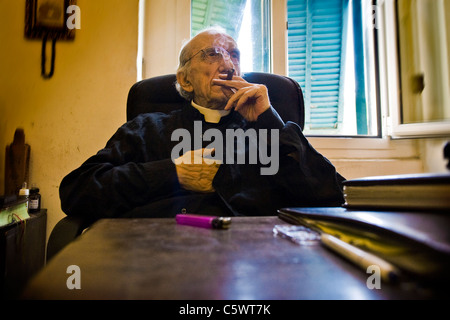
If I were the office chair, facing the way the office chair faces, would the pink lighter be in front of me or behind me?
in front

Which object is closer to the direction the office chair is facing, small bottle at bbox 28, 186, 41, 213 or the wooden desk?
the wooden desk

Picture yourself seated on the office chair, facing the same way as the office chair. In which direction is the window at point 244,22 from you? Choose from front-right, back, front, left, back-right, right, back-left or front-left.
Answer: back

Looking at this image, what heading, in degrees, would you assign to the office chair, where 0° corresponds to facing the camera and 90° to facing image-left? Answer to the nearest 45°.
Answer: approximately 0°

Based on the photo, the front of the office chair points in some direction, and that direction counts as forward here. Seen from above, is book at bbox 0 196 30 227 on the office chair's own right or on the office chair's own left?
on the office chair's own right

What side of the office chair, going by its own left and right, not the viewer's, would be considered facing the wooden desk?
front

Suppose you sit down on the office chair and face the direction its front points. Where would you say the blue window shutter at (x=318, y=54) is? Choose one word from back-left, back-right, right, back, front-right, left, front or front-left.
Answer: back-left

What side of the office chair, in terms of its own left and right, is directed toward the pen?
front

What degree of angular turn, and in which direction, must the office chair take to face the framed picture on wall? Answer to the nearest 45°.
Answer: approximately 135° to its right

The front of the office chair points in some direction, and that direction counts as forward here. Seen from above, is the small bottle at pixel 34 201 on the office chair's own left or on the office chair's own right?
on the office chair's own right

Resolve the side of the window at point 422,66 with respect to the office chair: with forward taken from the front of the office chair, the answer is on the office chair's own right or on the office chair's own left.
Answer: on the office chair's own left
